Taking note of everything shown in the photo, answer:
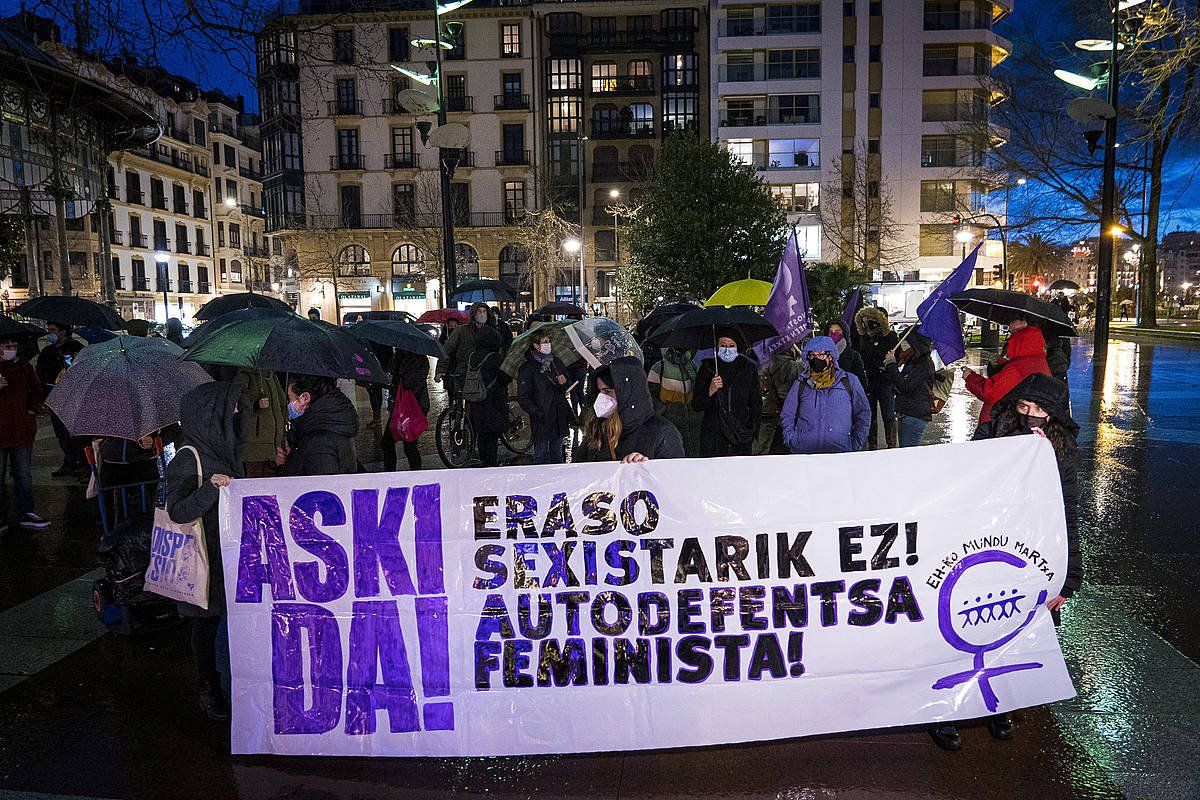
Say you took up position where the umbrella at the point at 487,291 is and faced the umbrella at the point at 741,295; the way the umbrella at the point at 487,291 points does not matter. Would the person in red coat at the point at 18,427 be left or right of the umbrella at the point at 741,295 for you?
right

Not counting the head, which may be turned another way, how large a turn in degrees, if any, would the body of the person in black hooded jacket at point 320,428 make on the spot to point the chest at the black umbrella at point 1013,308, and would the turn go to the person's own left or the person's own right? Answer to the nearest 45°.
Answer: approximately 180°

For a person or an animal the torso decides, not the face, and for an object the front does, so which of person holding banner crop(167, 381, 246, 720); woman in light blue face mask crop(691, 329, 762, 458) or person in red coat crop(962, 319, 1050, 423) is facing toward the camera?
the woman in light blue face mask

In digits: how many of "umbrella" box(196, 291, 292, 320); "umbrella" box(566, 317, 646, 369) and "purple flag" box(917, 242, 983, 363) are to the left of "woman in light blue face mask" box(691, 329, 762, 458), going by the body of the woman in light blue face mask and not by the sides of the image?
1

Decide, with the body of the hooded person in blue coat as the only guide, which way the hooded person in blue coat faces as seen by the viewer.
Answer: toward the camera

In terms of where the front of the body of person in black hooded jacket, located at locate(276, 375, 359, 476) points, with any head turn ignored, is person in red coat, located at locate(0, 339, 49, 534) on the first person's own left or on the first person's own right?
on the first person's own right

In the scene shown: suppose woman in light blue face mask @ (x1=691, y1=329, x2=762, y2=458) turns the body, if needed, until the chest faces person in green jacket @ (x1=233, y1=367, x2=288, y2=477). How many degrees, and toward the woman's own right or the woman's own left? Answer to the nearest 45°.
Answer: approximately 45° to the woman's own right

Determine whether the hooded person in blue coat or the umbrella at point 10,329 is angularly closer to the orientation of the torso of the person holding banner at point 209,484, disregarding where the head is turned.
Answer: the hooded person in blue coat

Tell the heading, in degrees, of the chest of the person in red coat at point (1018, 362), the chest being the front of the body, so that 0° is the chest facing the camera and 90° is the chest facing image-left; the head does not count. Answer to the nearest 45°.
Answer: approximately 90°

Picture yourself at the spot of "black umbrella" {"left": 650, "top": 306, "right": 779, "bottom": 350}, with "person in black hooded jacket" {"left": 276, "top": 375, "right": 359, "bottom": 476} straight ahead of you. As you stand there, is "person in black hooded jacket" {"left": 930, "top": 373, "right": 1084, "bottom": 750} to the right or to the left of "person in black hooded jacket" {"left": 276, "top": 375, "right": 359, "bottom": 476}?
left

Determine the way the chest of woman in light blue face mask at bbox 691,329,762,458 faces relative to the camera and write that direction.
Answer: toward the camera
